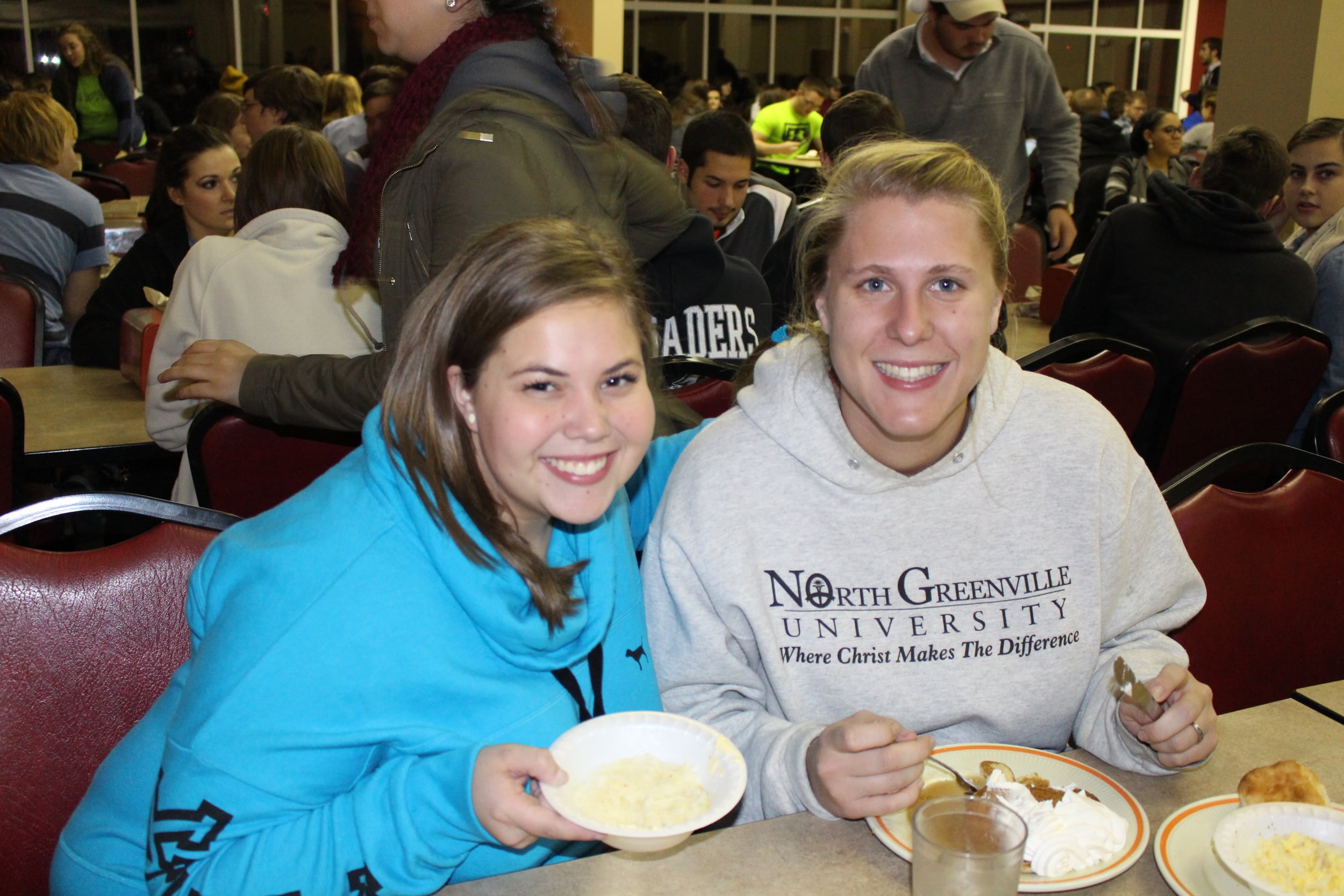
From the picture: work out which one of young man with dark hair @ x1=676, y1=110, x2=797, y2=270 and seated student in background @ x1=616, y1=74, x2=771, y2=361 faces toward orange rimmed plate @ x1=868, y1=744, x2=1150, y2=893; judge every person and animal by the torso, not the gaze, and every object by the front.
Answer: the young man with dark hair

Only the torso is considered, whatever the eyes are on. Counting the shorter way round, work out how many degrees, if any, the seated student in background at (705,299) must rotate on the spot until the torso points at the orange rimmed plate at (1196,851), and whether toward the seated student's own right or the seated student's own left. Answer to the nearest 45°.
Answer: approximately 180°

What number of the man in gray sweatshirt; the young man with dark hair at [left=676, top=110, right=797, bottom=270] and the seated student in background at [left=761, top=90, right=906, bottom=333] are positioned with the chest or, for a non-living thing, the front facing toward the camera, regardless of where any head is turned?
2

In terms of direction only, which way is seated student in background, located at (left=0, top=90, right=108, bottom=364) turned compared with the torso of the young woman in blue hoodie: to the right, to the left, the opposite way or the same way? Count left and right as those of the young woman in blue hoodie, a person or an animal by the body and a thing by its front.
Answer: to the left

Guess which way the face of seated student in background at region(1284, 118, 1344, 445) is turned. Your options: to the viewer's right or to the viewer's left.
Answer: to the viewer's left

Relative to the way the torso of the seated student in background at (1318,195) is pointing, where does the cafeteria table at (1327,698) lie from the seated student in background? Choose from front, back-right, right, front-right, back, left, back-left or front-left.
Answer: front-left

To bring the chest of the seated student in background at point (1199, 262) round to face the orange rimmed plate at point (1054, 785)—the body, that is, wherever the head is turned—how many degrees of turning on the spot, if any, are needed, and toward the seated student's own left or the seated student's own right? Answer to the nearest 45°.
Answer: approximately 180°
